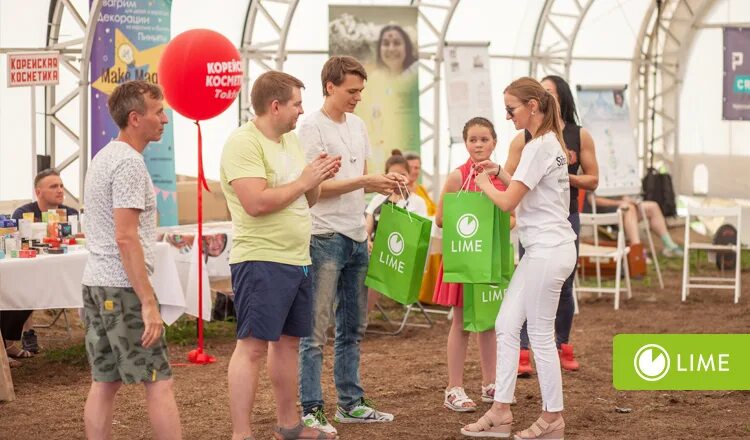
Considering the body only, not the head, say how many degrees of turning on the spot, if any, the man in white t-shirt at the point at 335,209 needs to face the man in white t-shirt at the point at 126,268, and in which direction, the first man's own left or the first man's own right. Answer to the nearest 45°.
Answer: approximately 90° to the first man's own right

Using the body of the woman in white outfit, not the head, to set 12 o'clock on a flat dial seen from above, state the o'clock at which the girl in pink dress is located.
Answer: The girl in pink dress is roughly at 2 o'clock from the woman in white outfit.

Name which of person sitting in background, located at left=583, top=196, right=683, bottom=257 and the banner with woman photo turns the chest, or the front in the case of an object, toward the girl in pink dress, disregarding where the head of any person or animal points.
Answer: the banner with woman photo

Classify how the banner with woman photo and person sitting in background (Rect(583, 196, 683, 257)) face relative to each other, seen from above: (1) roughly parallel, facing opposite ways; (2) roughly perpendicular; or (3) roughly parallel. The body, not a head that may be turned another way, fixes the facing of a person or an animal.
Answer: roughly perpendicular

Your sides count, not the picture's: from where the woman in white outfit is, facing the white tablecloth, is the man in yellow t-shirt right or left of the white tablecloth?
left

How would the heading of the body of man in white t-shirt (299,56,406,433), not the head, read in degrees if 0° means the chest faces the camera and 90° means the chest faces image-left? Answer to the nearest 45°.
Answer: approximately 315°

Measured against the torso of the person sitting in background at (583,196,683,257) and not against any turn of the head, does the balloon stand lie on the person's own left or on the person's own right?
on the person's own right

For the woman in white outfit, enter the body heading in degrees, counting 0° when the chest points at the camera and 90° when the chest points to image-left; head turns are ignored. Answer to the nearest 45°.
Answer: approximately 90°

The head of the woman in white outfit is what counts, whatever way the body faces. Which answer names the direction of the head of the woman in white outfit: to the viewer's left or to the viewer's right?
to the viewer's left

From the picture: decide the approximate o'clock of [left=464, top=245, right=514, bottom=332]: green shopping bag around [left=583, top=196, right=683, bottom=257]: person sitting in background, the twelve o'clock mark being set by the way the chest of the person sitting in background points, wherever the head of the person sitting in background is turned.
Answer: The green shopping bag is roughly at 3 o'clock from the person sitting in background.

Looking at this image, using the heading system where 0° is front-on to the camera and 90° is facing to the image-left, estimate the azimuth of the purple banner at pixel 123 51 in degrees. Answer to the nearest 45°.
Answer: approximately 0°

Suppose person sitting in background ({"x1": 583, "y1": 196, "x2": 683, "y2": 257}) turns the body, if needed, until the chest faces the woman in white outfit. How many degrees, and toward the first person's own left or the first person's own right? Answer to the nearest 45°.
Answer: approximately 90° to the first person's own right
